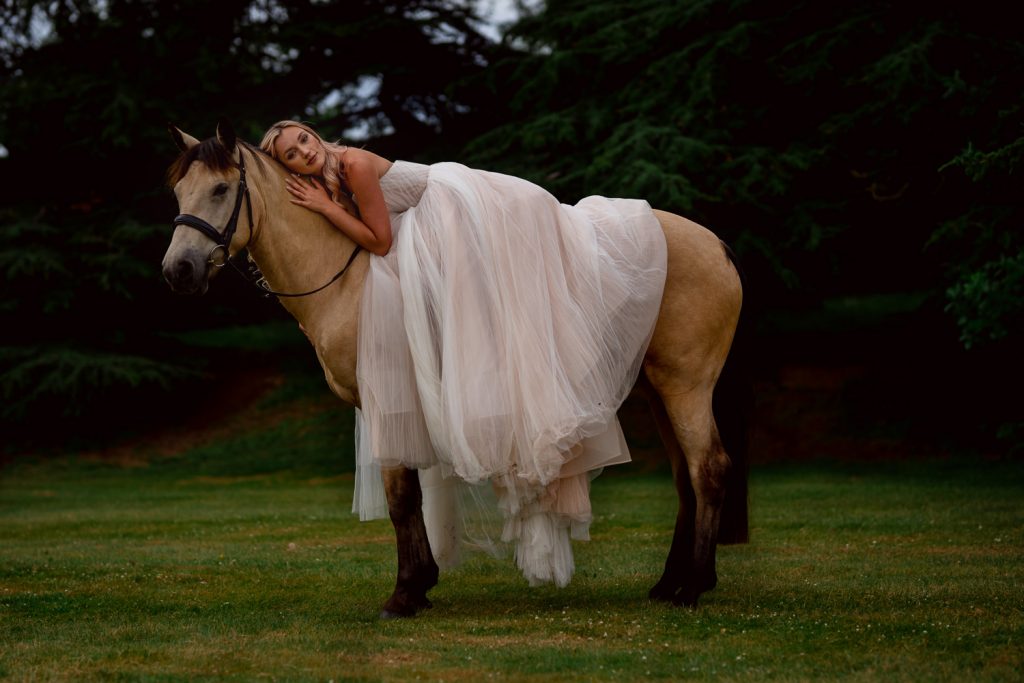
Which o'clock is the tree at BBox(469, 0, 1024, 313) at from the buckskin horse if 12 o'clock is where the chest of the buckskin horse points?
The tree is roughly at 4 o'clock from the buckskin horse.

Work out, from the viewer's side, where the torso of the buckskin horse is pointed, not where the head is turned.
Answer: to the viewer's left
